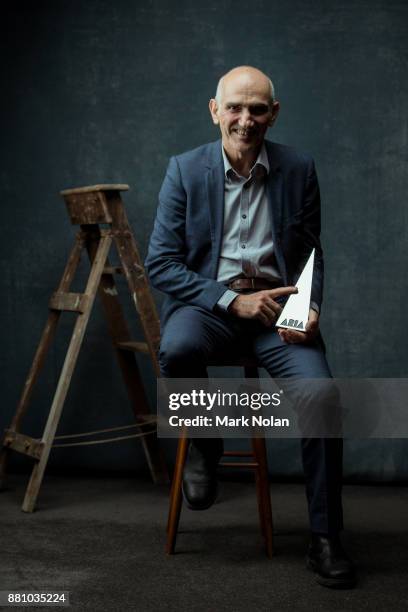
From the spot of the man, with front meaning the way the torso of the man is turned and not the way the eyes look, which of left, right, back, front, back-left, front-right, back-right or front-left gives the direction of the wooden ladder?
back-right
